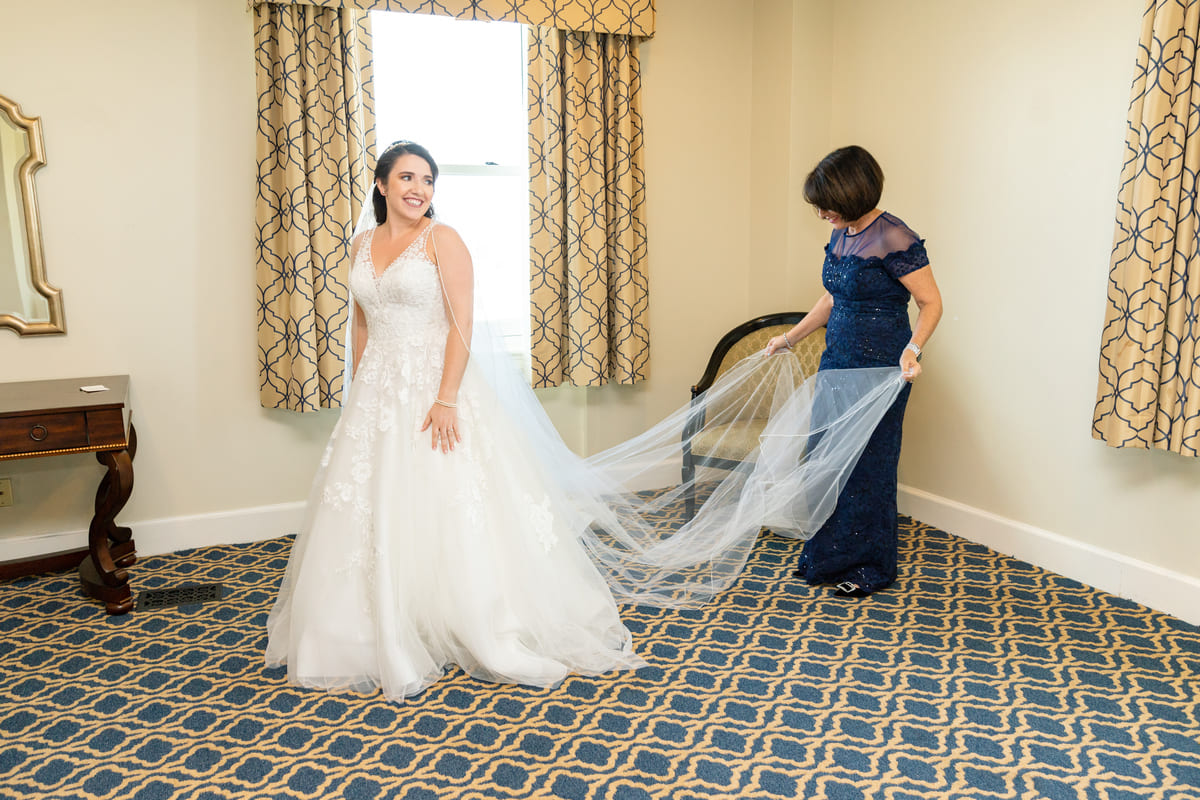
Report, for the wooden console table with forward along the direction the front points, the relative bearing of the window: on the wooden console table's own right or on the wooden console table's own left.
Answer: on the wooden console table's own left

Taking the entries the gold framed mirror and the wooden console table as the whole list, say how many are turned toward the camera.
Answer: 2

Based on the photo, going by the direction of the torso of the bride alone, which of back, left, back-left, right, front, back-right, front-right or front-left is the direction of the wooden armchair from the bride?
back

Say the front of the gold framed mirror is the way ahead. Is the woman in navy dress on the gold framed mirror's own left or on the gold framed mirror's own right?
on the gold framed mirror's own left

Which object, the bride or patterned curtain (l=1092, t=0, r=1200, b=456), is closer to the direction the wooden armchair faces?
the bride

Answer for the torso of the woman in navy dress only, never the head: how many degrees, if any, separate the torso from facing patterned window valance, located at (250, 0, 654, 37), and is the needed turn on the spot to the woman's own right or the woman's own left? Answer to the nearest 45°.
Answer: approximately 90° to the woman's own right

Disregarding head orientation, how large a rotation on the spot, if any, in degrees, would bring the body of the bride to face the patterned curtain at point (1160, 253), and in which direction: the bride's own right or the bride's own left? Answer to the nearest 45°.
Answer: approximately 135° to the bride's own left

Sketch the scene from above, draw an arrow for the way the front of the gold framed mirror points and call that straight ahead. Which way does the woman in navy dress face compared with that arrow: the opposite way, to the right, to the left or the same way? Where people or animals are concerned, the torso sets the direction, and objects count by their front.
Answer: to the right
